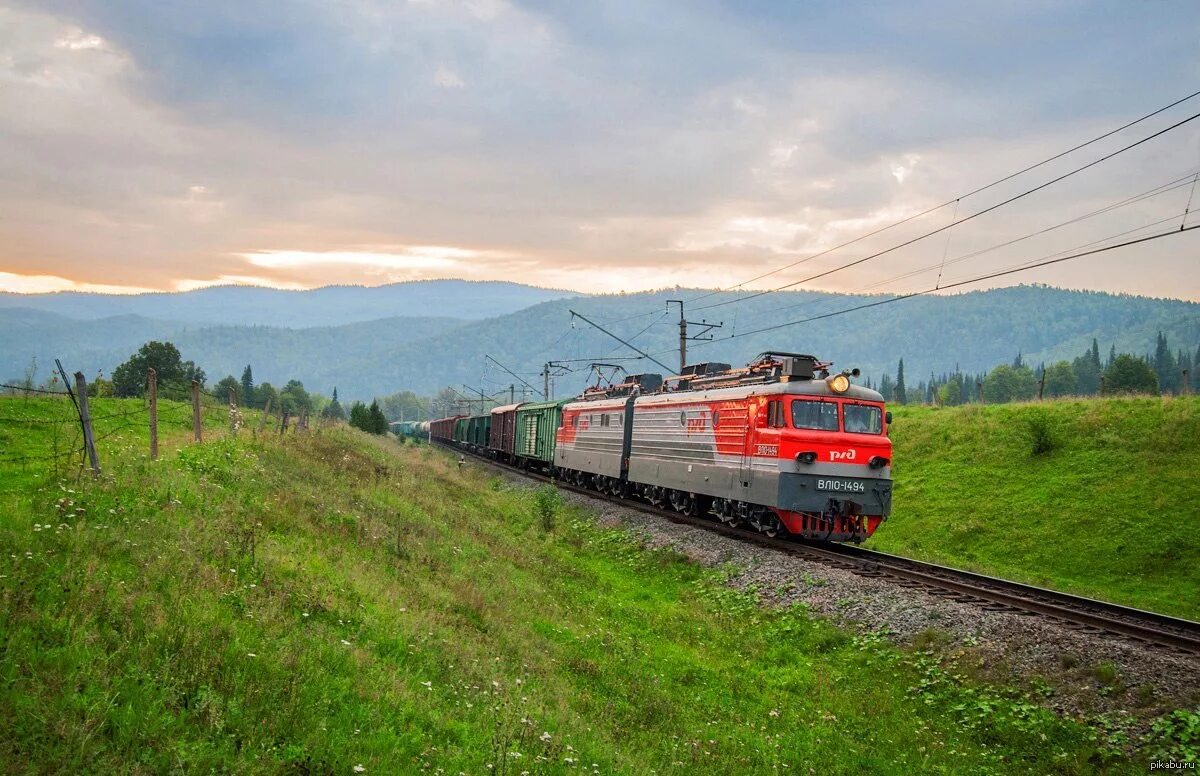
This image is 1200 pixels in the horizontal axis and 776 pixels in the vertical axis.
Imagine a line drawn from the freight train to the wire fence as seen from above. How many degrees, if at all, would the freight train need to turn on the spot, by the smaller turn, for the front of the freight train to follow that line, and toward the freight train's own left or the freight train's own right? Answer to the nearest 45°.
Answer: approximately 135° to the freight train's own right

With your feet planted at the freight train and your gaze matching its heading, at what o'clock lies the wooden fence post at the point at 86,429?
The wooden fence post is roughly at 3 o'clock from the freight train.
